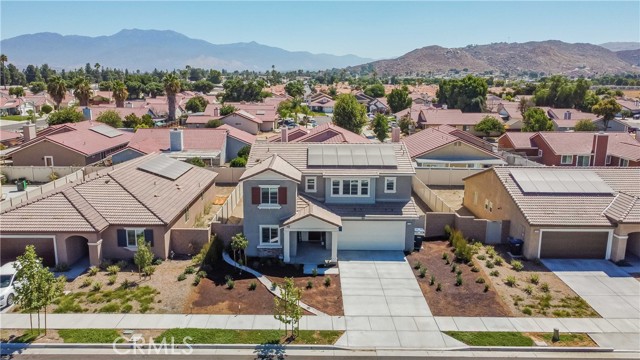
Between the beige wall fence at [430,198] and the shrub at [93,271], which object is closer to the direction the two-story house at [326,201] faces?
the shrub

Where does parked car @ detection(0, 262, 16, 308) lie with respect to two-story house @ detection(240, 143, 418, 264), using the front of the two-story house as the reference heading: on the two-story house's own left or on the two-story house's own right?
on the two-story house's own right

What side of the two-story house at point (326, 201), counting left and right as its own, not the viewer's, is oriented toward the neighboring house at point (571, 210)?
left

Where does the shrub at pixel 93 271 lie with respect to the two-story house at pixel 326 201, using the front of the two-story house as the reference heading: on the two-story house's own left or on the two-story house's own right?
on the two-story house's own right

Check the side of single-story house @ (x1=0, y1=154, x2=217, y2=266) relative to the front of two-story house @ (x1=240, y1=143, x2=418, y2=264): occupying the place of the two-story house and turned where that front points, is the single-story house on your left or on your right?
on your right

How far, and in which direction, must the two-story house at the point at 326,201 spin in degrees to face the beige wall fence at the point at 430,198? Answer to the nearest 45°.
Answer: approximately 135° to its left

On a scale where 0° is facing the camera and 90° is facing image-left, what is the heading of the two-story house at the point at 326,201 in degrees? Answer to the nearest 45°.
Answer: approximately 0°

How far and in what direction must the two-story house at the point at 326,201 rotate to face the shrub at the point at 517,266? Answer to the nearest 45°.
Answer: approximately 90° to its left
